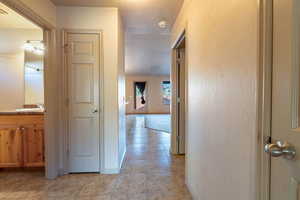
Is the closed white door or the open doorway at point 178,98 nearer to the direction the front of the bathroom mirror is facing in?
the closed white door

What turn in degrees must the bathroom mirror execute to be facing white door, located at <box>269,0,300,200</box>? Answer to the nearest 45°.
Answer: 0° — it already faces it

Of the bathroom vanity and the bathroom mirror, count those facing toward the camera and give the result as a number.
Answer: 2

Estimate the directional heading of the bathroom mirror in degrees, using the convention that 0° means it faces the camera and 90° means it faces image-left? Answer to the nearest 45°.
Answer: approximately 0°

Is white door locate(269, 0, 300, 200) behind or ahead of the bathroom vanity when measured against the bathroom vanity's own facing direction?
ahead

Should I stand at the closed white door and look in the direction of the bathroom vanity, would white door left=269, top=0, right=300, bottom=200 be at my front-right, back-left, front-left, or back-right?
back-left

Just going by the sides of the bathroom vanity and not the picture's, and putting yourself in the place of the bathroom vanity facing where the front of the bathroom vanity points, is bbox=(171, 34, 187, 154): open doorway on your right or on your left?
on your left

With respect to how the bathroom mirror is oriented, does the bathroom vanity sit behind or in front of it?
in front

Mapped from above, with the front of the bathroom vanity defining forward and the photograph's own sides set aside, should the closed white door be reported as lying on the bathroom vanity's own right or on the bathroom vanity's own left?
on the bathroom vanity's own left
